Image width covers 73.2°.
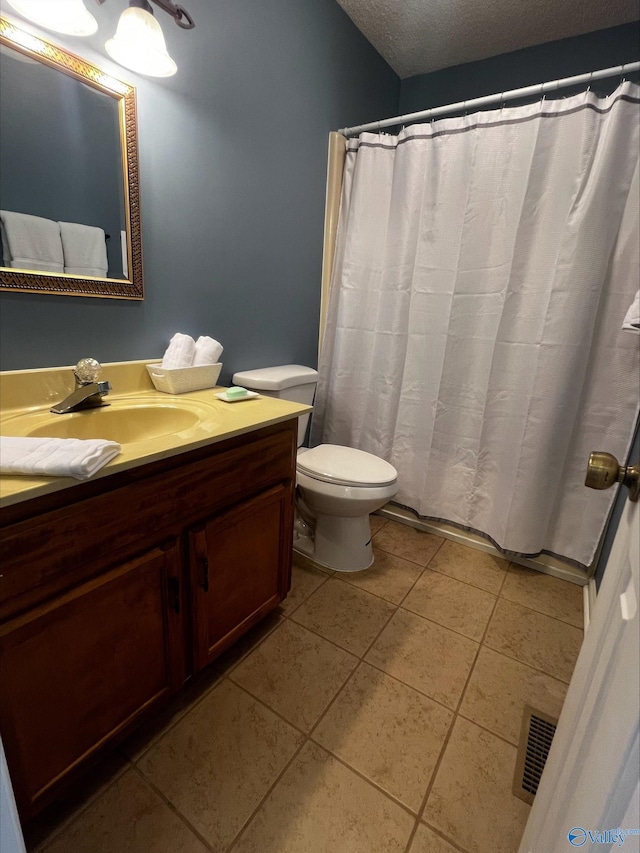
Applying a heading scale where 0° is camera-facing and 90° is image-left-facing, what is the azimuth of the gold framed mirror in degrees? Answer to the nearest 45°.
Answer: approximately 315°

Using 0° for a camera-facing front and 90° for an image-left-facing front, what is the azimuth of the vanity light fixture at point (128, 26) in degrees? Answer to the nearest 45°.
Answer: approximately 315°

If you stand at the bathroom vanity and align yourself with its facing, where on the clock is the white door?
The white door is roughly at 12 o'clock from the bathroom vanity.

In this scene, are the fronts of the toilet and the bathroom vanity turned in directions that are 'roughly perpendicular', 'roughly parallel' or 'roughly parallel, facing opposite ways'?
roughly parallel

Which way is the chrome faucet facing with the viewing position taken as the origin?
facing the viewer and to the right of the viewer

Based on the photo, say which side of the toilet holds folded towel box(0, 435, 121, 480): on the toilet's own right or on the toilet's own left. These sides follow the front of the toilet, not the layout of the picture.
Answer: on the toilet's own right

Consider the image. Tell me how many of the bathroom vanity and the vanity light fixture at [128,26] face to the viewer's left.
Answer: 0

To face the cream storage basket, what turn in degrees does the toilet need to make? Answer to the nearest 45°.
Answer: approximately 90° to its right
